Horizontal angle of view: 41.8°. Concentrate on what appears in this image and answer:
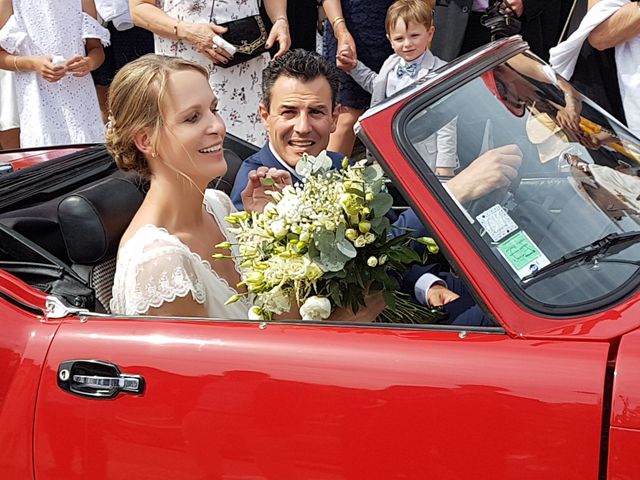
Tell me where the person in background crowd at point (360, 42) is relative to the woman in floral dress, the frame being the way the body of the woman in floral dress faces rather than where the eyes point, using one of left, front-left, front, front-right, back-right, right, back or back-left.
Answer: back-left

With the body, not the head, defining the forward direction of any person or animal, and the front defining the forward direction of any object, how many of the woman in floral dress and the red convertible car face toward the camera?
1

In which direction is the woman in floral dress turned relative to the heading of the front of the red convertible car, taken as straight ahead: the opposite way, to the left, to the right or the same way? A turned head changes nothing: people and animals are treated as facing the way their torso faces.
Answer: to the right

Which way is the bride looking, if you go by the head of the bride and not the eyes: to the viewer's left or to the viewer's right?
to the viewer's right

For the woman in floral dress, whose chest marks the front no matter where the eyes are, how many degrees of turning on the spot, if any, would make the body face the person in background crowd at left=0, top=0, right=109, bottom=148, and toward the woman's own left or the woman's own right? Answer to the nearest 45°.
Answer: approximately 135° to the woman's own right

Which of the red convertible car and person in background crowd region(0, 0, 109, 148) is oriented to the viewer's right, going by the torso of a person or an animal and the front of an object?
the red convertible car

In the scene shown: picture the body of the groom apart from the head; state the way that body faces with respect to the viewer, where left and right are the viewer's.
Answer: facing the viewer and to the right of the viewer

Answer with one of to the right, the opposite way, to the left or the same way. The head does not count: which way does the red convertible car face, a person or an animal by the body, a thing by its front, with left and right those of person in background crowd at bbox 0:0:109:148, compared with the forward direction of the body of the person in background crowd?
to the left

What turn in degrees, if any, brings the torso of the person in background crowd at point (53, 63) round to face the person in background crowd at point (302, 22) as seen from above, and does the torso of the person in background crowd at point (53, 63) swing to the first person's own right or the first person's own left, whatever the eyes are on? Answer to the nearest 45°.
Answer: approximately 90° to the first person's own left

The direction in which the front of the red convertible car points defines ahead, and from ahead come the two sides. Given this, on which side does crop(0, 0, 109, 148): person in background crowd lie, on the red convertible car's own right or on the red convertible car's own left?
on the red convertible car's own left

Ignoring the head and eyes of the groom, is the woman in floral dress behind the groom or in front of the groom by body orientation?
behind

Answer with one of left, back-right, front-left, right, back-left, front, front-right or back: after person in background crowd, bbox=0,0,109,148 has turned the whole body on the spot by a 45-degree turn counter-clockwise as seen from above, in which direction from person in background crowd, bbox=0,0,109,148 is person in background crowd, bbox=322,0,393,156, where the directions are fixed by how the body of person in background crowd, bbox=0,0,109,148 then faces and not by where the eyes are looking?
front-left

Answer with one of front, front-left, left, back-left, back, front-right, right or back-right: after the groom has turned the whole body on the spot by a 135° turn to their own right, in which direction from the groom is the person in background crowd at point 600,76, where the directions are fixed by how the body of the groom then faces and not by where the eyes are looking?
back-right

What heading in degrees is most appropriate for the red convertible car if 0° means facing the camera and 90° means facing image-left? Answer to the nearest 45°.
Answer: approximately 270°

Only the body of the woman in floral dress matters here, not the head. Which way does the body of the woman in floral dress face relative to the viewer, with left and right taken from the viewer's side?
facing the viewer
